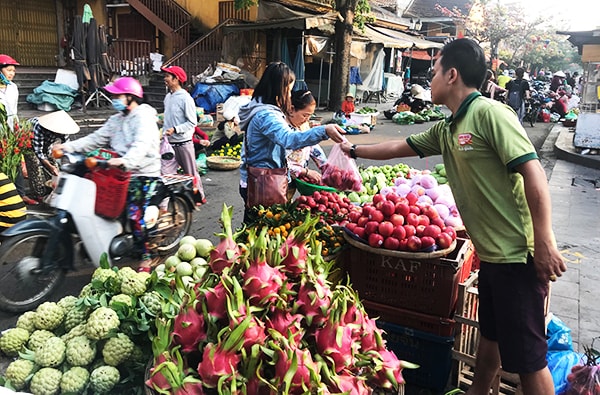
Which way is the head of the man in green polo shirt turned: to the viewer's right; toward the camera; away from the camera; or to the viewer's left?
to the viewer's left

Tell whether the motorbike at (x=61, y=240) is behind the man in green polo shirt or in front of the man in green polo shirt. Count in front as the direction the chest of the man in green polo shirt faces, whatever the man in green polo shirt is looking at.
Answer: in front

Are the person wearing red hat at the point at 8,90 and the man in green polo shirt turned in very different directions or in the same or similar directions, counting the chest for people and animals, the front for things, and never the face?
very different directions

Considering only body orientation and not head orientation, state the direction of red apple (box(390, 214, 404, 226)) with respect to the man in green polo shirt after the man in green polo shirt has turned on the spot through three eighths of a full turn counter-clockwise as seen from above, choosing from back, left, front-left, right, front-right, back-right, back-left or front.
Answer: back

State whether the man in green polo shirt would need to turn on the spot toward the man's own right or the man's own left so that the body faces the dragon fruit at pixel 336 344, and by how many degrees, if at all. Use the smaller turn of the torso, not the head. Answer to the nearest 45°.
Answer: approximately 45° to the man's own left

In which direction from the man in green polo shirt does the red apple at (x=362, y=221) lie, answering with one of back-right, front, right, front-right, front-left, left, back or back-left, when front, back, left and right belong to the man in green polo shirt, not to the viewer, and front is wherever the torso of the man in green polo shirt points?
front-right

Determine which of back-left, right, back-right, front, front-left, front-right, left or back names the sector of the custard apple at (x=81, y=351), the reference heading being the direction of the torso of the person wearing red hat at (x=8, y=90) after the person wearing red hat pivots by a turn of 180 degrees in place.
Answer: back-left

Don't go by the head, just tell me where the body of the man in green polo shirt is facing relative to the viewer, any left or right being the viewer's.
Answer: facing to the left of the viewer

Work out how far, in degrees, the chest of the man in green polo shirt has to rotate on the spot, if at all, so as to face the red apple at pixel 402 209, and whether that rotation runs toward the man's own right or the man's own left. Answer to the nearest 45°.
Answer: approximately 45° to the man's own right

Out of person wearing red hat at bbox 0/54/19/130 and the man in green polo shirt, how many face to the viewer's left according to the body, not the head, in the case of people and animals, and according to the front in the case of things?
1

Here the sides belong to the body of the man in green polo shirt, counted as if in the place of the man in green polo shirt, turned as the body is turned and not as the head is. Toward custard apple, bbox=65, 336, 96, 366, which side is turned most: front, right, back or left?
front
